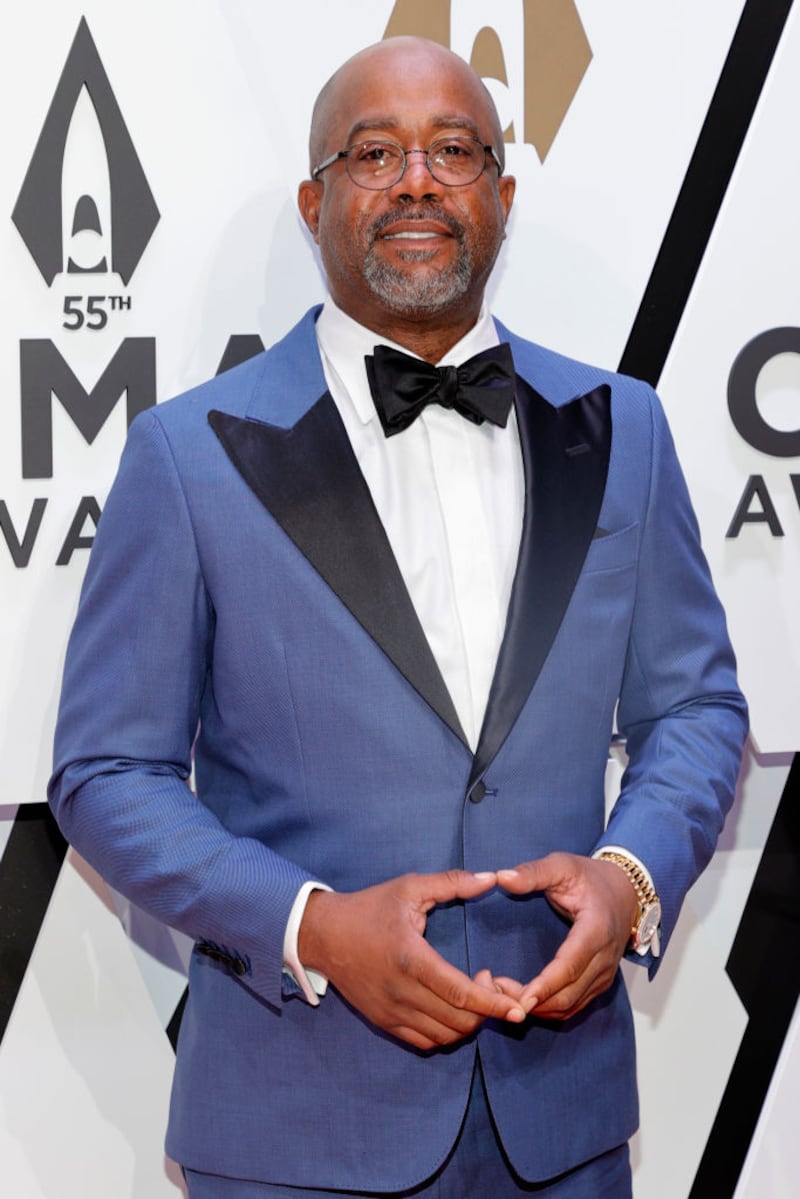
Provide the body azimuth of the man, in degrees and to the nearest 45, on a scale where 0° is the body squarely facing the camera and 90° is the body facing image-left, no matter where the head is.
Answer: approximately 0°
